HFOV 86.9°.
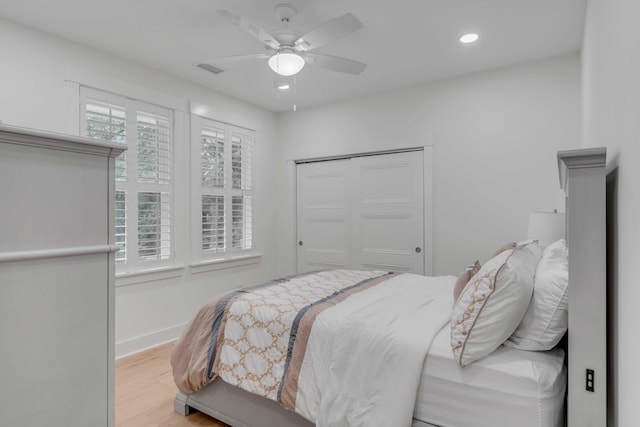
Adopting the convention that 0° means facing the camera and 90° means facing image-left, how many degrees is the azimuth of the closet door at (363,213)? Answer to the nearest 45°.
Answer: approximately 45°

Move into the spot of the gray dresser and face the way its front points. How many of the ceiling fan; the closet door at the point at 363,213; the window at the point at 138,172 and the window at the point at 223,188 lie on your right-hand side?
0

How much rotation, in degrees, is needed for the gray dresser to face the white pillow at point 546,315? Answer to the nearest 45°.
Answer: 0° — it already faces it

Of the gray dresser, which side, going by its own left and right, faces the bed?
front

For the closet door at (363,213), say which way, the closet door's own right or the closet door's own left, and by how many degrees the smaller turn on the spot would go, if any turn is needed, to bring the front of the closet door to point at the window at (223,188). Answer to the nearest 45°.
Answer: approximately 45° to the closet door's own right

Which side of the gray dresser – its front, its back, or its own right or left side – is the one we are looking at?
right

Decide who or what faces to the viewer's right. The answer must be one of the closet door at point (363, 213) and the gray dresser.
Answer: the gray dresser

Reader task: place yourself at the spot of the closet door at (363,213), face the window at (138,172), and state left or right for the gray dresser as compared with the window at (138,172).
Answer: left

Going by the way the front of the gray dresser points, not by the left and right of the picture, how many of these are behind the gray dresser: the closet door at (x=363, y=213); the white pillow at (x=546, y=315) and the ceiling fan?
0

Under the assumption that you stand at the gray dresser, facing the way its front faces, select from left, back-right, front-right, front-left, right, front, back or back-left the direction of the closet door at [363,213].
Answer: front-left

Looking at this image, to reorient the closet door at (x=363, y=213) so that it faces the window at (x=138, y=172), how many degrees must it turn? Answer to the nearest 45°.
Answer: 0° — it already faces it

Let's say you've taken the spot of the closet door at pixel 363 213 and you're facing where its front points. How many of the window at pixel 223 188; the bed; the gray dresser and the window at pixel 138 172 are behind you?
0

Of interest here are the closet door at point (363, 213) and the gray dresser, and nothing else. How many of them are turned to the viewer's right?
1

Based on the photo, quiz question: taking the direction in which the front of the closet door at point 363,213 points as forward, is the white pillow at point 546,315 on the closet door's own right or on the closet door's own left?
on the closet door's own left

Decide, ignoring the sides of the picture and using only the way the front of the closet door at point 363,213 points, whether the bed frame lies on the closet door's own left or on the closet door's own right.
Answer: on the closet door's own left
